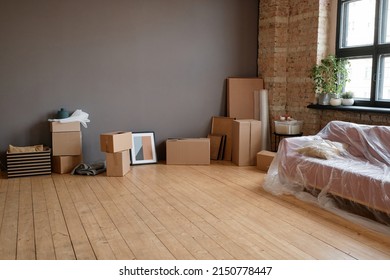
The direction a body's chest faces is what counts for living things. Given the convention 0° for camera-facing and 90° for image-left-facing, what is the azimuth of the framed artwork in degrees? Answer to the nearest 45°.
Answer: approximately 0°

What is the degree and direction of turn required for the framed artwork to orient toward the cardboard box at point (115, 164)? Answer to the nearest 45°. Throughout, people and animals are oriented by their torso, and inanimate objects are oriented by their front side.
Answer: approximately 45° to its right

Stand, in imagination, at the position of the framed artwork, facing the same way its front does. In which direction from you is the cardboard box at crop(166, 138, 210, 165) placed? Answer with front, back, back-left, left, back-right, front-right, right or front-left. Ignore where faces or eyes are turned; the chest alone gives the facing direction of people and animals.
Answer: left

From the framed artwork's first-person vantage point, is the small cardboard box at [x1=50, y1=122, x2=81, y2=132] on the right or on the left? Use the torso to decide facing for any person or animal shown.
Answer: on its right

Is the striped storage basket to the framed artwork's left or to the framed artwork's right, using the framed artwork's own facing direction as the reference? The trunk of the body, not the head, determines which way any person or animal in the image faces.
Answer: on its right

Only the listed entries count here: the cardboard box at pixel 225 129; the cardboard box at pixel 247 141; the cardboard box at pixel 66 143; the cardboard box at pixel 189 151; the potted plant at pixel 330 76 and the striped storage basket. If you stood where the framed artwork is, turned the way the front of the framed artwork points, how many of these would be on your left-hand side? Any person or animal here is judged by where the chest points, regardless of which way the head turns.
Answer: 4

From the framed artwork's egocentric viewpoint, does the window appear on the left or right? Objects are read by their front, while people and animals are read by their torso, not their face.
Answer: on its left

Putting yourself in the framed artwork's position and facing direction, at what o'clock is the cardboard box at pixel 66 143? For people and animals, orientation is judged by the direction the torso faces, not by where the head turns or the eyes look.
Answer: The cardboard box is roughly at 2 o'clock from the framed artwork.

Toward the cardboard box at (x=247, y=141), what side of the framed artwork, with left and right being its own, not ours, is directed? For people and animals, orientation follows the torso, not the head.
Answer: left

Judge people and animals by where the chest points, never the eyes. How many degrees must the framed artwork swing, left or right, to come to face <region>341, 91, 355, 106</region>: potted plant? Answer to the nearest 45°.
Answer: approximately 90° to its left

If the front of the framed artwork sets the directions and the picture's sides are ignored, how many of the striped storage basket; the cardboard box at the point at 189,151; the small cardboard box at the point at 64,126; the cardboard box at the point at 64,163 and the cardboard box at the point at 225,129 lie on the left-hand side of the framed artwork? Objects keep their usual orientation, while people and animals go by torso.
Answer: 2

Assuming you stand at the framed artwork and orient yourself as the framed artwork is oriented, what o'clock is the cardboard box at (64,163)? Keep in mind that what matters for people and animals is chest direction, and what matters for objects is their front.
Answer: The cardboard box is roughly at 2 o'clock from the framed artwork.
